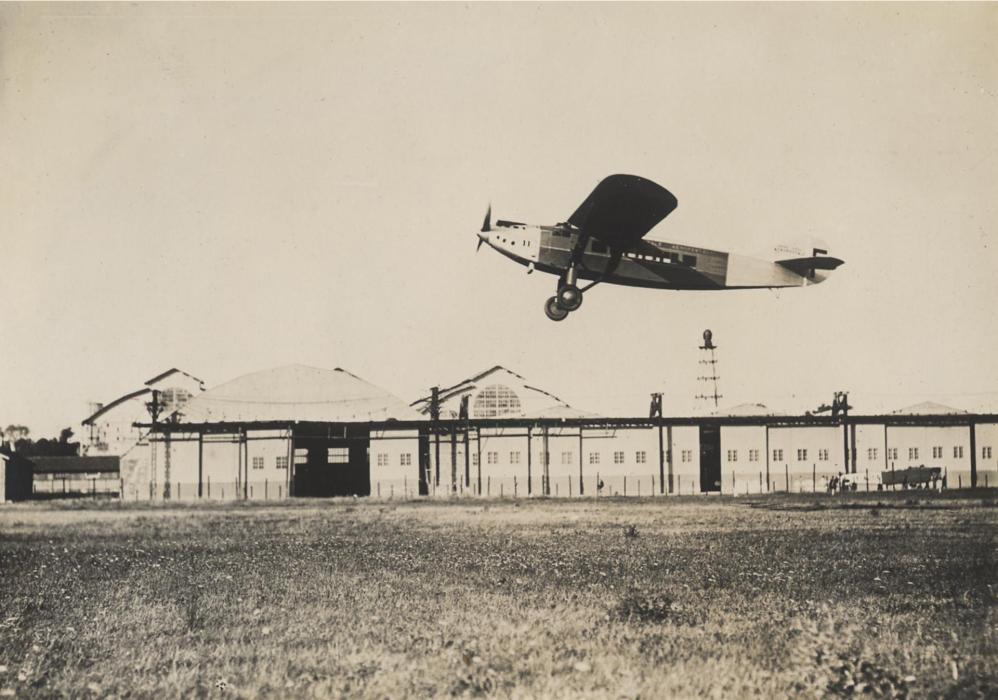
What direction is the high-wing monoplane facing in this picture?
to the viewer's left
